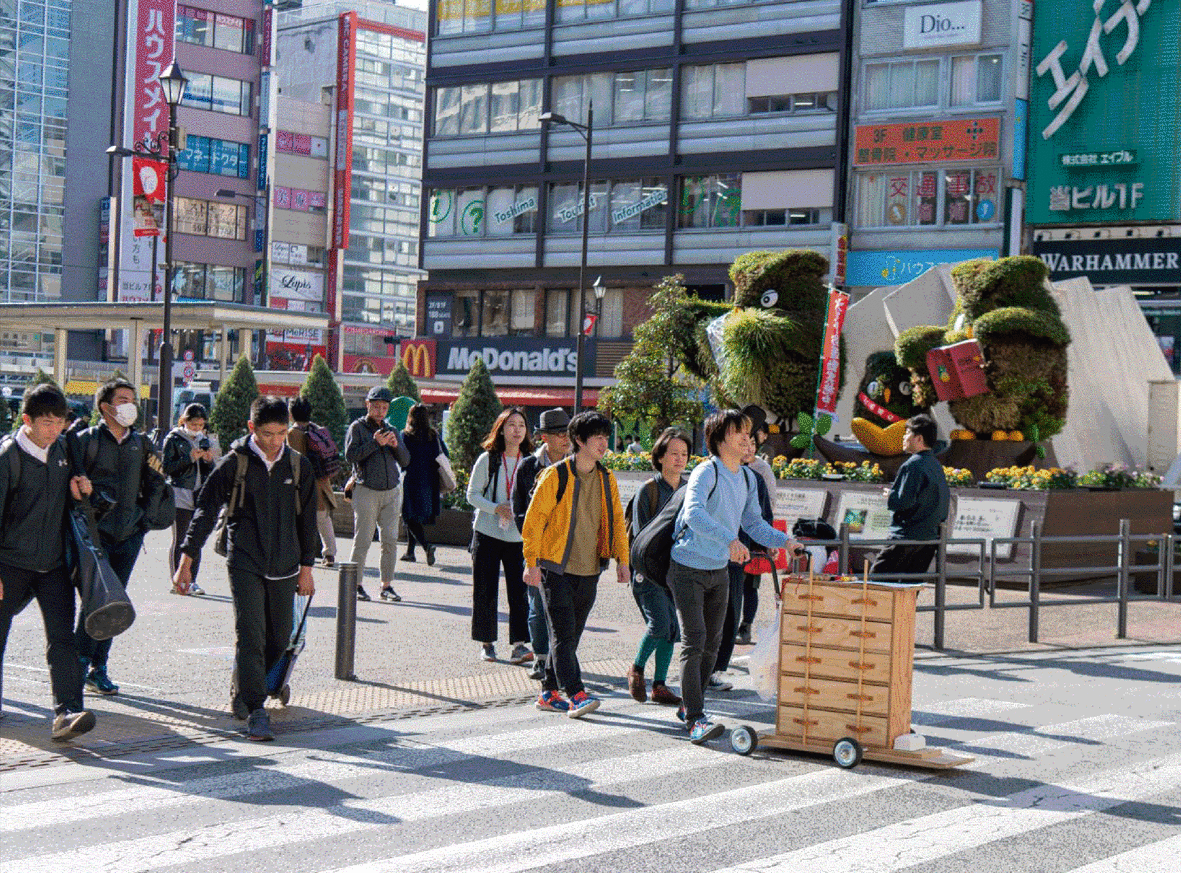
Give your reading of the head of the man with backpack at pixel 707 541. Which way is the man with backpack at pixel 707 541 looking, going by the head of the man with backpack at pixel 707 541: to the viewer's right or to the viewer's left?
to the viewer's right

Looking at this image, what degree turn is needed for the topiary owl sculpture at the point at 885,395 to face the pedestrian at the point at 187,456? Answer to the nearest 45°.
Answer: approximately 45° to its right

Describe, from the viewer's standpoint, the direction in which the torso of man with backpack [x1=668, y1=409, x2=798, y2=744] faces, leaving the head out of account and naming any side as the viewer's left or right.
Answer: facing the viewer and to the right of the viewer

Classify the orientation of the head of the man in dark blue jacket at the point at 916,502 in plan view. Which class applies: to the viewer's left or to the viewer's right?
to the viewer's left

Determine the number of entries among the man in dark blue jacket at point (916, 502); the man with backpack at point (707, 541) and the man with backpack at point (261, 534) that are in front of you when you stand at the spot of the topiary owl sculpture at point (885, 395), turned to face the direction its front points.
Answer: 3

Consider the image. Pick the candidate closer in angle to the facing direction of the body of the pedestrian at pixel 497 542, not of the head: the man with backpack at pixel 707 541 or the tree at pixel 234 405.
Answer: the man with backpack

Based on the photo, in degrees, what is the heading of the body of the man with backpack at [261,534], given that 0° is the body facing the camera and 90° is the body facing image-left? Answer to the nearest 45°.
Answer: approximately 0°

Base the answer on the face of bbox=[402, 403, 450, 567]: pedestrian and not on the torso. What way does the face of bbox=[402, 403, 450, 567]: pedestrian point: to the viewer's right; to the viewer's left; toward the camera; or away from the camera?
away from the camera
